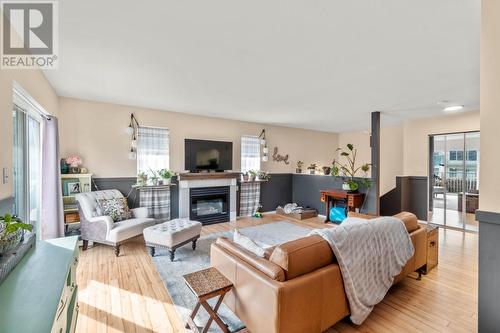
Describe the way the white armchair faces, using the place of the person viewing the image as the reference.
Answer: facing the viewer and to the right of the viewer

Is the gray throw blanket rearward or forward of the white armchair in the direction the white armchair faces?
forward

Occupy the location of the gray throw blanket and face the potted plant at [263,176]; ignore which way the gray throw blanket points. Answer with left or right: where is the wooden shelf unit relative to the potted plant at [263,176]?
left

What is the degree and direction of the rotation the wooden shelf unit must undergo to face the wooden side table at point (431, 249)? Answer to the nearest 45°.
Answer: approximately 45° to its left

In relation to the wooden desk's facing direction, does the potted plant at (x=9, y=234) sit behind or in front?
in front

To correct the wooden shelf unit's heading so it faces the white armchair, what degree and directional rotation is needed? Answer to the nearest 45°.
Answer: approximately 45° to its left

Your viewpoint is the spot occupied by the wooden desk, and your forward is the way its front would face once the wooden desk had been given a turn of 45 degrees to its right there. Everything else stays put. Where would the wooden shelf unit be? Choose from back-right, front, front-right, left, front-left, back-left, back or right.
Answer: front-left

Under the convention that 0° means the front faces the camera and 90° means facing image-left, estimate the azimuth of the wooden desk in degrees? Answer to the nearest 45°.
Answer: approximately 45°

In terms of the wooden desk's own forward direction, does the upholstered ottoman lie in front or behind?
in front

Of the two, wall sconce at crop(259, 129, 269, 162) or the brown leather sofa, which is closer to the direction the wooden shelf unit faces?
the brown leather sofa

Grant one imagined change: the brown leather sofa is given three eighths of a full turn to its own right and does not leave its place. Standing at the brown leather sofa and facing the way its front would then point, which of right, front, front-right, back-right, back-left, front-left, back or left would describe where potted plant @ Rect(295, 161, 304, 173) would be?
left
